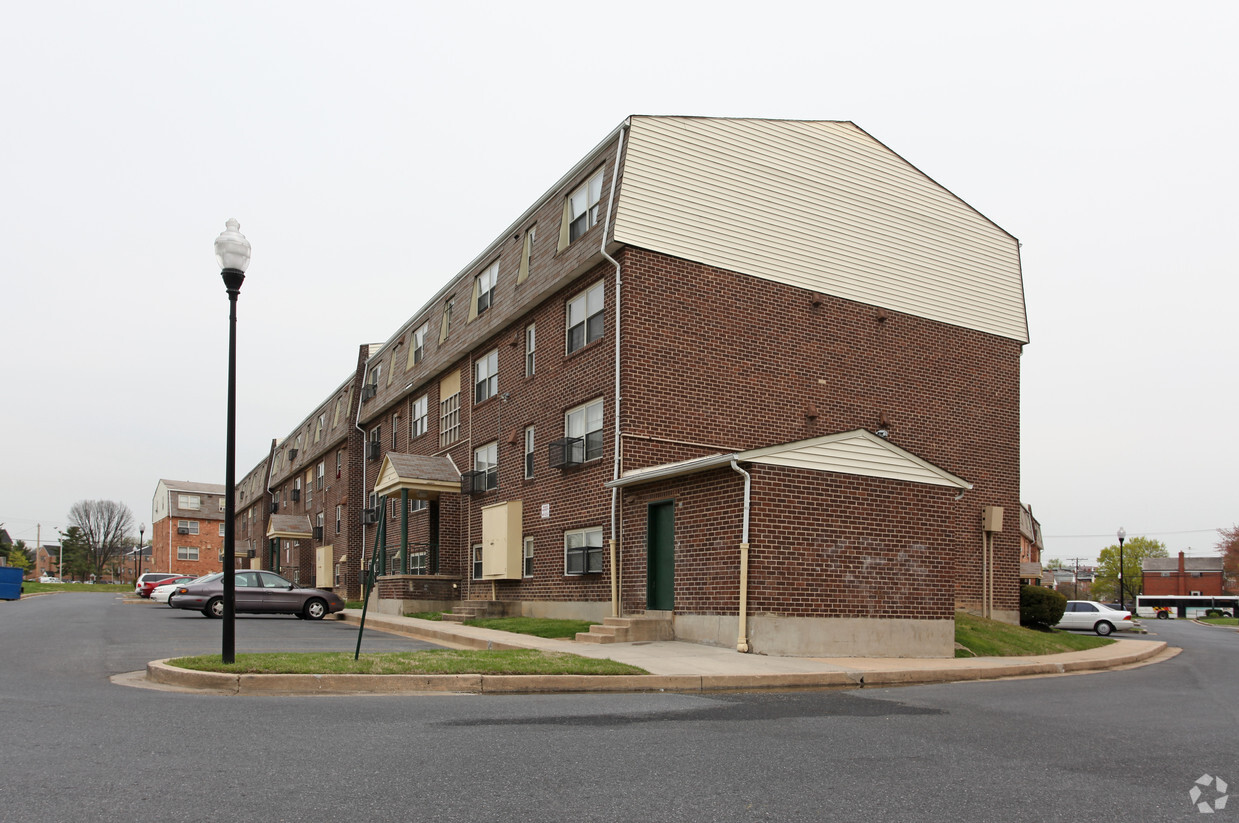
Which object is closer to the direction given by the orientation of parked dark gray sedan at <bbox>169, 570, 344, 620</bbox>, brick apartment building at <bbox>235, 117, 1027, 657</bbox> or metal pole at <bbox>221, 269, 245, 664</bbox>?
the brick apartment building

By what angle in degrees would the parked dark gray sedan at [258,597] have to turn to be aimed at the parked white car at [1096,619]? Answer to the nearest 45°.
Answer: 0° — it already faces it

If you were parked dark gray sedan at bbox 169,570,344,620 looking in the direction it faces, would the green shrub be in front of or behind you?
in front

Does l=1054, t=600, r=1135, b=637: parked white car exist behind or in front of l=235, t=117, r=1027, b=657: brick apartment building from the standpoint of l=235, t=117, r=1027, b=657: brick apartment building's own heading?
behind

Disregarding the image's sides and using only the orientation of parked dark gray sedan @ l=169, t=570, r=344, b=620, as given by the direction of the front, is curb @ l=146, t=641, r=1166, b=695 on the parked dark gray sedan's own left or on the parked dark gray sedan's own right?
on the parked dark gray sedan's own right

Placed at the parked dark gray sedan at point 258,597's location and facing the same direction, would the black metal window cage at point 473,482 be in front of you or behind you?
in front

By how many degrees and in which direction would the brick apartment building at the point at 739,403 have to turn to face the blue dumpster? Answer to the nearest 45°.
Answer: approximately 90° to its right

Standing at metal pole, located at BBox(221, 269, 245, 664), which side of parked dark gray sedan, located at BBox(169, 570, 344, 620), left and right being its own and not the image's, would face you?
right

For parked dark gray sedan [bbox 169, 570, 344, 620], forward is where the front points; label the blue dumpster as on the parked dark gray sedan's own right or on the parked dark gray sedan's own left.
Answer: on the parked dark gray sedan's own left

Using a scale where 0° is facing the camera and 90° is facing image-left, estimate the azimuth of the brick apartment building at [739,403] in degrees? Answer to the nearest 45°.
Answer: approximately 45°

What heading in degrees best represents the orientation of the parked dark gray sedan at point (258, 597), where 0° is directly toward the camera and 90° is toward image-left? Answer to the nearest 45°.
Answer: approximately 270°

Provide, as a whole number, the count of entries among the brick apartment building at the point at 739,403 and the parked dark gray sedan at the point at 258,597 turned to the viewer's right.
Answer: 1
